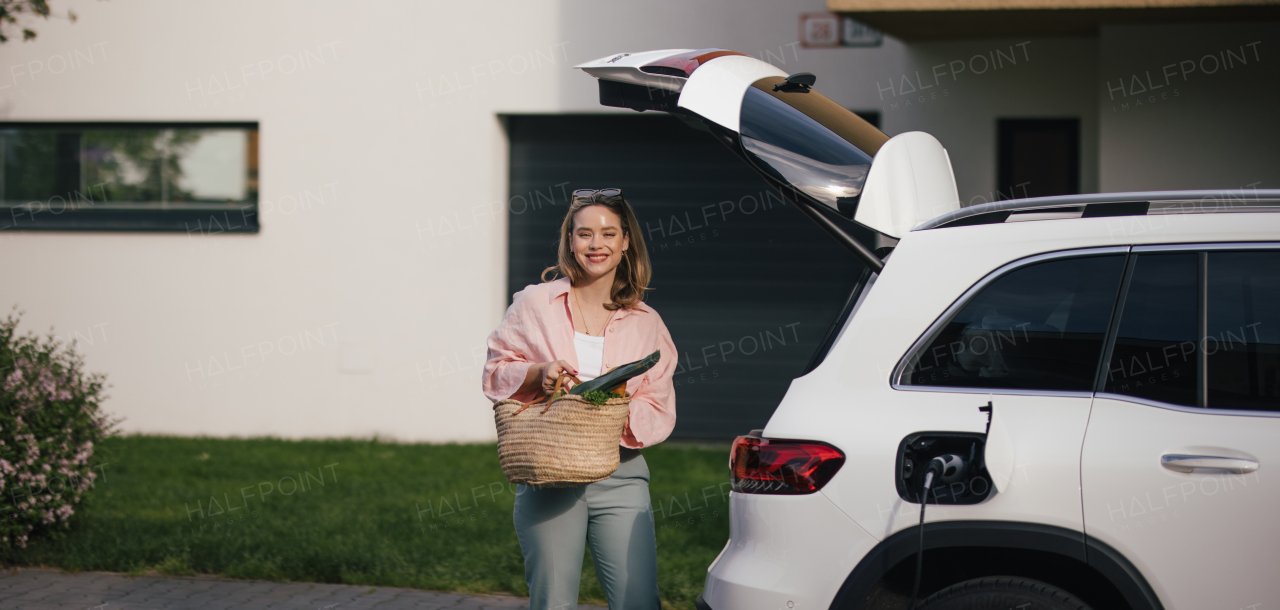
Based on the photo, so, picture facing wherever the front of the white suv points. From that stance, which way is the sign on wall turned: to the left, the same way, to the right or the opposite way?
to the right

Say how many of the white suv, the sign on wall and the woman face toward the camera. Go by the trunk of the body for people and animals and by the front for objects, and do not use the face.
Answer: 2

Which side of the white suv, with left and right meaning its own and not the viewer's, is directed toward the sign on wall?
left

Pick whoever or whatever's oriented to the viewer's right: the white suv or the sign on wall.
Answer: the white suv

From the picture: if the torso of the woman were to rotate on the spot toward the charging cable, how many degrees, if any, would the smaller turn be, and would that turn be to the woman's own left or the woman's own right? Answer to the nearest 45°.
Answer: approximately 45° to the woman's own left

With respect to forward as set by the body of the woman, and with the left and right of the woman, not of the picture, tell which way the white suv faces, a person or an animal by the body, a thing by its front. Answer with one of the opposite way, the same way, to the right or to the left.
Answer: to the left

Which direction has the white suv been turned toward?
to the viewer's right

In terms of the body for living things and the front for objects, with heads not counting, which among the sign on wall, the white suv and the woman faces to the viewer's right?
the white suv

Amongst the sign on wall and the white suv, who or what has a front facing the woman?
the sign on wall

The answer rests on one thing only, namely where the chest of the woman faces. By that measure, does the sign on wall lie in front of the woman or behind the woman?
behind

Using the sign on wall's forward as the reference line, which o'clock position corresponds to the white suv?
The white suv is roughly at 12 o'clock from the sign on wall.

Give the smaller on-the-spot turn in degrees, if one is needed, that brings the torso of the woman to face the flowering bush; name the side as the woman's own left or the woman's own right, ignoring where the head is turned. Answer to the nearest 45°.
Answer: approximately 135° to the woman's own right

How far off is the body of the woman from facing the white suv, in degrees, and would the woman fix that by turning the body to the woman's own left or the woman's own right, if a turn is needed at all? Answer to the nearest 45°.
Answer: approximately 45° to the woman's own left
